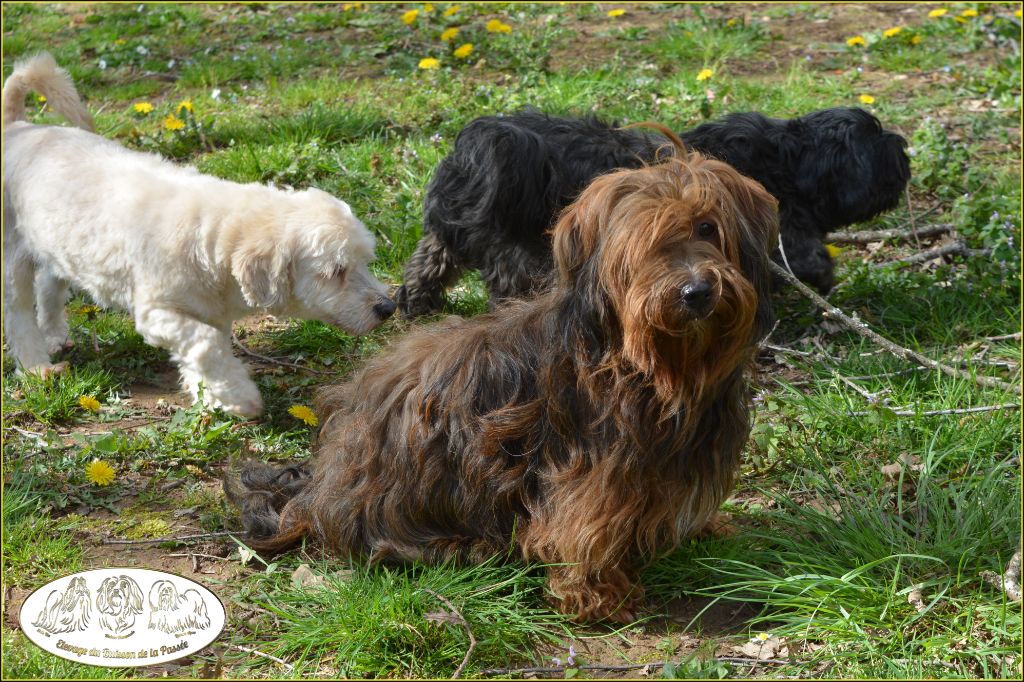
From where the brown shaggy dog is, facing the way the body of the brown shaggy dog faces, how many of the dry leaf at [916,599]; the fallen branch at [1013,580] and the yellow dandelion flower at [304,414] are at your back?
1

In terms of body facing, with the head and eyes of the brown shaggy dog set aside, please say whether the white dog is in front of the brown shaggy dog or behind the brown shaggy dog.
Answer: behind

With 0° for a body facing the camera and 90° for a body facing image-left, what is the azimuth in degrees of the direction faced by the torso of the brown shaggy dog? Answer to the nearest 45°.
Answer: approximately 315°

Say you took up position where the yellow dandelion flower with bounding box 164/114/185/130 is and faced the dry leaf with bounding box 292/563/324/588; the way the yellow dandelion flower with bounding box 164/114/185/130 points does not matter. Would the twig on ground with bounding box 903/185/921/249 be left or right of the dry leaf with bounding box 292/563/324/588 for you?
left

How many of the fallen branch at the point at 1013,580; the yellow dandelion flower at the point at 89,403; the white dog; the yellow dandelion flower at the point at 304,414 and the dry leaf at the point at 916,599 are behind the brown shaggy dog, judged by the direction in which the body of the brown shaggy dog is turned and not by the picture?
3

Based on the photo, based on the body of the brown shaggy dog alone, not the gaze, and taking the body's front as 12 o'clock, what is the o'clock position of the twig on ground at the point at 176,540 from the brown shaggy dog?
The twig on ground is roughly at 5 o'clock from the brown shaggy dog.

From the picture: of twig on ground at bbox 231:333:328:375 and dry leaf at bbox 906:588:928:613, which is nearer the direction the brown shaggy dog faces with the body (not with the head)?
the dry leaf

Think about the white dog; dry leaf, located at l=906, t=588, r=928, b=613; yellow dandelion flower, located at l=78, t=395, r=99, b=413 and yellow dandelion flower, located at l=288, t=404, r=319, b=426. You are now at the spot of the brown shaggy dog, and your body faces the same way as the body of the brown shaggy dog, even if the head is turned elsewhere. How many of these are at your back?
3

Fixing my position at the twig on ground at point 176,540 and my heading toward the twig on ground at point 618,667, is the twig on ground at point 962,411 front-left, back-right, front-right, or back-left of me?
front-left

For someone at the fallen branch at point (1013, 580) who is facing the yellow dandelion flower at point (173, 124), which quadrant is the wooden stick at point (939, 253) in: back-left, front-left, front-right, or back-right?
front-right

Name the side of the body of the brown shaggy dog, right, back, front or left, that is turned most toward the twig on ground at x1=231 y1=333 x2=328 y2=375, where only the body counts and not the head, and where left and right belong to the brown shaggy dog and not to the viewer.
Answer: back

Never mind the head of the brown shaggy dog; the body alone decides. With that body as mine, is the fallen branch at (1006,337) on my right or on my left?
on my left

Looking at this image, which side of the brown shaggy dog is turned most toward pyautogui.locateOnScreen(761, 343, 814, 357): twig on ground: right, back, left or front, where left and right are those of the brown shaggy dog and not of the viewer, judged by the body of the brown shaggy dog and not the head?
left

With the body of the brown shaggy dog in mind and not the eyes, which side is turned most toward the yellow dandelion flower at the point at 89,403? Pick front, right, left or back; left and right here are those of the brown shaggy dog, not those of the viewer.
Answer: back

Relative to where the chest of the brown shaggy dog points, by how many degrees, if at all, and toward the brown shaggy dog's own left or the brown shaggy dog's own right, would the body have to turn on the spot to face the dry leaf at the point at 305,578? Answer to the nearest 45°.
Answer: approximately 135° to the brown shaggy dog's own right
